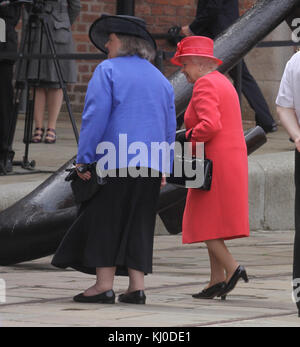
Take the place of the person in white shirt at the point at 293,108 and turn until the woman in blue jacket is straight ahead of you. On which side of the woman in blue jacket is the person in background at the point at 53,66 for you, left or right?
right

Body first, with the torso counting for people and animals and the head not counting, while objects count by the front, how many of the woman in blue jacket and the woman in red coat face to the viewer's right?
0

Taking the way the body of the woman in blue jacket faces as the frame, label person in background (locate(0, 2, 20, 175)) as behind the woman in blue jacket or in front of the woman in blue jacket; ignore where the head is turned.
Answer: in front

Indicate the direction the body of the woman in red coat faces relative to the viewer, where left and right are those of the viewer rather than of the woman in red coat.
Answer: facing to the left of the viewer

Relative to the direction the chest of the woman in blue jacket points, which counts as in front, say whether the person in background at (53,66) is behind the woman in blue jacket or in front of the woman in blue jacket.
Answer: in front

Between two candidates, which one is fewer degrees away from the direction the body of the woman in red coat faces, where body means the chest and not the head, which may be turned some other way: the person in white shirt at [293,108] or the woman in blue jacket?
the woman in blue jacket
